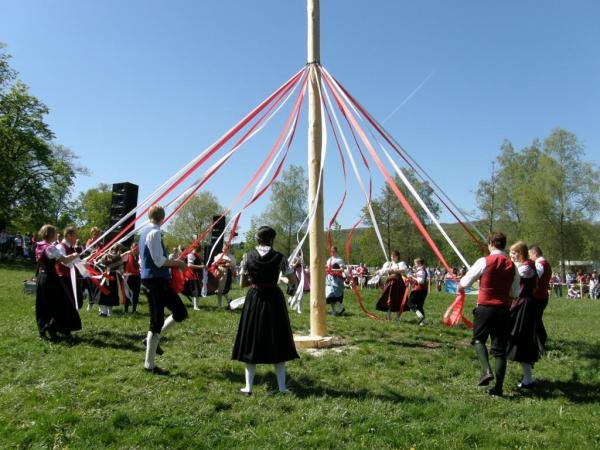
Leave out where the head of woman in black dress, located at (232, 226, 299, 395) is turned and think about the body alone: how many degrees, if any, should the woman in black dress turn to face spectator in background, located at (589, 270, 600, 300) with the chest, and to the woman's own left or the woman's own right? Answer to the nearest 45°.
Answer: approximately 45° to the woman's own right

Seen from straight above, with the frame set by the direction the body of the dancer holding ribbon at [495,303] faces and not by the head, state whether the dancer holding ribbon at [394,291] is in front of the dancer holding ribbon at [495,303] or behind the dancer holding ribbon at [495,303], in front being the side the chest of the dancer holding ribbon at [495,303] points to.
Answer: in front

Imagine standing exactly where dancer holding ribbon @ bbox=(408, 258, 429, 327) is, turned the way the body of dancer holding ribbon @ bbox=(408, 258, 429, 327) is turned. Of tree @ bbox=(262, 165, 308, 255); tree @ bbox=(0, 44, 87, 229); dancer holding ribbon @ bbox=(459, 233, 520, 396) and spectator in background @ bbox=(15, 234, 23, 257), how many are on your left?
1

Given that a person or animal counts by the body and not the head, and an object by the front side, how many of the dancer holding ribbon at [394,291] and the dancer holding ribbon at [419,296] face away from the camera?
0

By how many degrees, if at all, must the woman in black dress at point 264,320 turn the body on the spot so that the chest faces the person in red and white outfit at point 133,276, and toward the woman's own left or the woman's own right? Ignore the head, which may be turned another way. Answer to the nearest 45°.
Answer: approximately 45° to the woman's own left

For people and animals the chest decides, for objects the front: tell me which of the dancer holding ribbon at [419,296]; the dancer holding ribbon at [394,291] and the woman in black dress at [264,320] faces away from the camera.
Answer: the woman in black dress

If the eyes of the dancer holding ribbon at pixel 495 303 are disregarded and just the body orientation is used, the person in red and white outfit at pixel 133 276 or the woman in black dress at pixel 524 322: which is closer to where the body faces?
the person in red and white outfit

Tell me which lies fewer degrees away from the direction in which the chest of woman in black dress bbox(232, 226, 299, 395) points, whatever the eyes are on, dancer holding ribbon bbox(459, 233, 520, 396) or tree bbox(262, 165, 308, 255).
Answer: the tree

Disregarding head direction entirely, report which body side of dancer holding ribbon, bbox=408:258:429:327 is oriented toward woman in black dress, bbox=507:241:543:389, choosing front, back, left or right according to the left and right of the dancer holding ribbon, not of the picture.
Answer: left

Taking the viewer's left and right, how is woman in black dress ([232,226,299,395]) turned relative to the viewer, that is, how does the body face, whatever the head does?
facing away from the viewer

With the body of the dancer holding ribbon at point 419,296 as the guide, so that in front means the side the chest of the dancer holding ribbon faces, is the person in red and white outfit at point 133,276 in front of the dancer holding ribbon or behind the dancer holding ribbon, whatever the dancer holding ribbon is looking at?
in front
